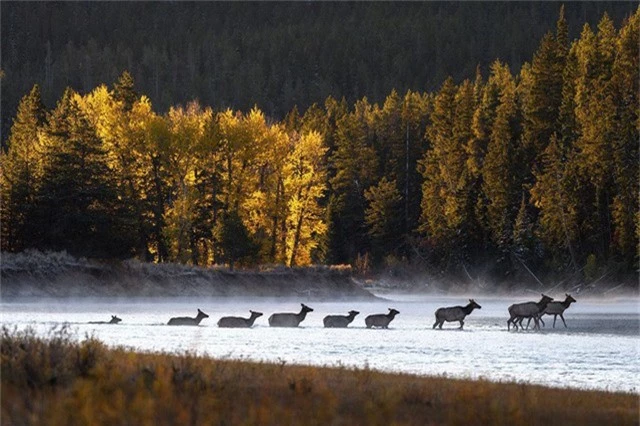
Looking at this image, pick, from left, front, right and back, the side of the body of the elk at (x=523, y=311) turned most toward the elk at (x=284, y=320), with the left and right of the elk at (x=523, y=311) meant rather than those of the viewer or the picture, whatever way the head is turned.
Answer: back

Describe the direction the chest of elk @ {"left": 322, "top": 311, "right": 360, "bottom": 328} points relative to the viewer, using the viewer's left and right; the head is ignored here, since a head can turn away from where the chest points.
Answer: facing to the right of the viewer

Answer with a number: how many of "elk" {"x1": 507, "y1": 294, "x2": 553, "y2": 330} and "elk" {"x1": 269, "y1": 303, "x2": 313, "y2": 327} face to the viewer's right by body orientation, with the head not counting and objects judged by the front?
2

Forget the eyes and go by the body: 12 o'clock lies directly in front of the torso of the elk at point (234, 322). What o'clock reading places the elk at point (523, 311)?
the elk at point (523, 311) is roughly at 12 o'clock from the elk at point (234, 322).

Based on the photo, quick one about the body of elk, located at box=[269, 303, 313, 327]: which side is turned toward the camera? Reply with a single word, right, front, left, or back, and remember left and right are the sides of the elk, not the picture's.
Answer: right

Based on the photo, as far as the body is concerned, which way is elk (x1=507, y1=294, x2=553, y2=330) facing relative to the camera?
to the viewer's right

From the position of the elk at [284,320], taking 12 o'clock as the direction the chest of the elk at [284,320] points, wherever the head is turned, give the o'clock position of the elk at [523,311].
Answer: the elk at [523,311] is roughly at 12 o'clock from the elk at [284,320].

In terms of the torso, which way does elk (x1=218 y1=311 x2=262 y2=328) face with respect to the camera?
to the viewer's right
